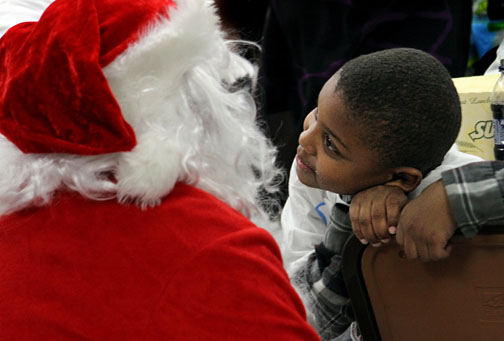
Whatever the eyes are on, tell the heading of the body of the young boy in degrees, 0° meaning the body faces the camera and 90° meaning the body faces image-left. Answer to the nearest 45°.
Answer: approximately 45°

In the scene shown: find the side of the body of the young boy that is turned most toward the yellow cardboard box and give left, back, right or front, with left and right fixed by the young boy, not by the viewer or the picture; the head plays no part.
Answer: back

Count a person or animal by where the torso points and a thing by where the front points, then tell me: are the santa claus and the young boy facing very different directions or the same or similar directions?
very different directions

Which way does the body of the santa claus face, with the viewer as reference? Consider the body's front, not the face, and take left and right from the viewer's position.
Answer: facing away from the viewer and to the right of the viewer
